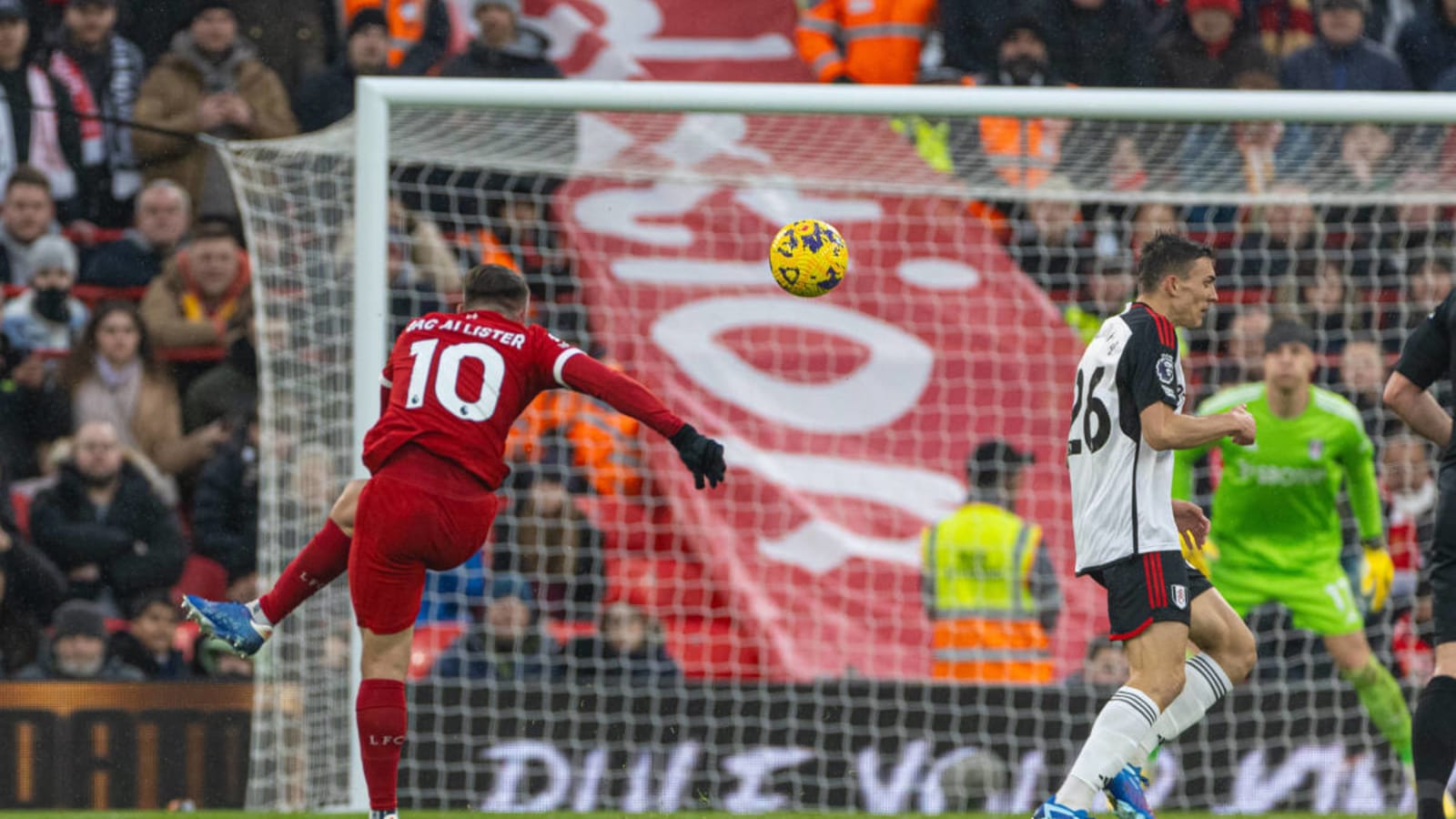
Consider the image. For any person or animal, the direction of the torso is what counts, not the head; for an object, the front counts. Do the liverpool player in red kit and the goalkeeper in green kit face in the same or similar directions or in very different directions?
very different directions

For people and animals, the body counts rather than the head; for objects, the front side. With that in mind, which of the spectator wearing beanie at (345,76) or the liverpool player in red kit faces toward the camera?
the spectator wearing beanie

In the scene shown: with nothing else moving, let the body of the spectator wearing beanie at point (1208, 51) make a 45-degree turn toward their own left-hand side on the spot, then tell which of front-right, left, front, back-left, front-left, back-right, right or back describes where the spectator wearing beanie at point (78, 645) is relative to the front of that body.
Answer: right

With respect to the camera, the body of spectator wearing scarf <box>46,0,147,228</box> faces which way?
toward the camera

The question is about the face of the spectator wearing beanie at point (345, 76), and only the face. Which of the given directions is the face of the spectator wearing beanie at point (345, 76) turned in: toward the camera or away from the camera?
toward the camera

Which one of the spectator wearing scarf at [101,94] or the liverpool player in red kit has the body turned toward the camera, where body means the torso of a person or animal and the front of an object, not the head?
the spectator wearing scarf

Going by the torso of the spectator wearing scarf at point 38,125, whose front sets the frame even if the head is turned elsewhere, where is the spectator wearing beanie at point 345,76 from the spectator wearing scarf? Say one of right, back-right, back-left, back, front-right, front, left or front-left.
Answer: left

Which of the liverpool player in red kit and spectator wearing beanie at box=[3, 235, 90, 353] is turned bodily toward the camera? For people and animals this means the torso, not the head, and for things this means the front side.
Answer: the spectator wearing beanie

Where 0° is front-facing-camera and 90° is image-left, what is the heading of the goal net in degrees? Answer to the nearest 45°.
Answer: approximately 0°

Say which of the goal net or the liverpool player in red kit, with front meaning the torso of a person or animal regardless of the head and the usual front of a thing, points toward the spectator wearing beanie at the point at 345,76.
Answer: the liverpool player in red kit

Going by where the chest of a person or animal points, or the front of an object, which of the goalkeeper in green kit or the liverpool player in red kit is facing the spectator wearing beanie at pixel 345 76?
the liverpool player in red kit

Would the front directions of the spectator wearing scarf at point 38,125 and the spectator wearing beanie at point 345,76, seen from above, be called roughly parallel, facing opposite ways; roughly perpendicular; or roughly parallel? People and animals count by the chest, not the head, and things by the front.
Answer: roughly parallel

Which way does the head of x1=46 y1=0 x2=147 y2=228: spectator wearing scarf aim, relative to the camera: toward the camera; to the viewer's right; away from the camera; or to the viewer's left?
toward the camera

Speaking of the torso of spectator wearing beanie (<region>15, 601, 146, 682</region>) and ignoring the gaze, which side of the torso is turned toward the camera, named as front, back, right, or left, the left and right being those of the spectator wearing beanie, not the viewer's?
front

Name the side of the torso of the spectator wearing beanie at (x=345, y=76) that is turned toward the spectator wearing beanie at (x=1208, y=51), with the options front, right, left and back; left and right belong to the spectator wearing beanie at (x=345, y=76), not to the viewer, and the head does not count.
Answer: left

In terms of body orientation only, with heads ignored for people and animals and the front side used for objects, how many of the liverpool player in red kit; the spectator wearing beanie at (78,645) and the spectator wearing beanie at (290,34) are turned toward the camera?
2
